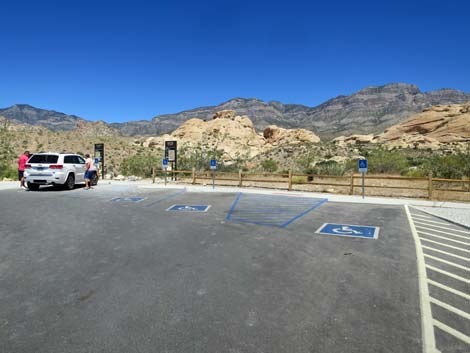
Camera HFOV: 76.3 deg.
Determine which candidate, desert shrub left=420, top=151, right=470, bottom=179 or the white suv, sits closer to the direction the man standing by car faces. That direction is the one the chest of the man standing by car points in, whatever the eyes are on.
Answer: the white suv

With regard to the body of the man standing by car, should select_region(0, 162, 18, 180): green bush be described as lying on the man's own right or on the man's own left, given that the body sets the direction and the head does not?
on the man's own right

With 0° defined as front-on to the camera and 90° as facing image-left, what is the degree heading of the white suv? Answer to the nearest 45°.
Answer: approximately 225°

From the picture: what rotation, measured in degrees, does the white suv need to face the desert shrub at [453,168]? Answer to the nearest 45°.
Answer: approximately 45° to its right

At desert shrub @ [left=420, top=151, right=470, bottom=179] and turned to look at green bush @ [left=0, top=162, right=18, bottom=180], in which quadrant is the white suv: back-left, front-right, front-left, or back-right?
front-left

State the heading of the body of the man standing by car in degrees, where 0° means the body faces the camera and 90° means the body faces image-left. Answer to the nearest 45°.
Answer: approximately 90°

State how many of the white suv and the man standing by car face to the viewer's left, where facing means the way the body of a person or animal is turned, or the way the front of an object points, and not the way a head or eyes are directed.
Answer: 1

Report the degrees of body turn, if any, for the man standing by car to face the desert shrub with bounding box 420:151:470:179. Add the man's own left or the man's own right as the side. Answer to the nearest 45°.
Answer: approximately 180°

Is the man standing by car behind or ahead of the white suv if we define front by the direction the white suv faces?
ahead
